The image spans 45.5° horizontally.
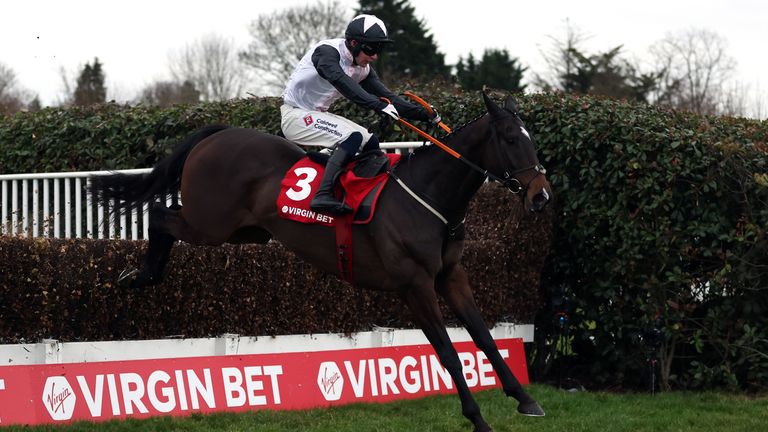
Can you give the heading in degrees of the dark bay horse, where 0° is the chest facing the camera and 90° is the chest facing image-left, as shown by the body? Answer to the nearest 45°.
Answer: approximately 315°

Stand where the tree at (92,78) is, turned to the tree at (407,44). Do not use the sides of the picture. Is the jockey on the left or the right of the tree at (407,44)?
right

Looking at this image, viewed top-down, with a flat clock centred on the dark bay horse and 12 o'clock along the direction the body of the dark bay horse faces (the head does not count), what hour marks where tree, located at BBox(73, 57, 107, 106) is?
The tree is roughly at 7 o'clock from the dark bay horse.

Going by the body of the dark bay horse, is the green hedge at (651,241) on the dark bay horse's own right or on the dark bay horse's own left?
on the dark bay horse's own left

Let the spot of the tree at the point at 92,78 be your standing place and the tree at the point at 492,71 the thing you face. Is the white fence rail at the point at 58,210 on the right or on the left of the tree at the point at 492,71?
right

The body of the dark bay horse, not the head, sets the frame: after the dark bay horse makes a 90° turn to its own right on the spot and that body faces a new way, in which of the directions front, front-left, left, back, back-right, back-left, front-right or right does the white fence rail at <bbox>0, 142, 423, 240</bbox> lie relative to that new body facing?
right

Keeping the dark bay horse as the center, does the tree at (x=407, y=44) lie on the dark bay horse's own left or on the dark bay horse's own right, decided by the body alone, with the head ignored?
on the dark bay horse's own left

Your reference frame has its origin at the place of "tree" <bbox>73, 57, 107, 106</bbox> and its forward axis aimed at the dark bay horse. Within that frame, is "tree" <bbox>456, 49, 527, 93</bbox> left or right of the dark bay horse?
left
